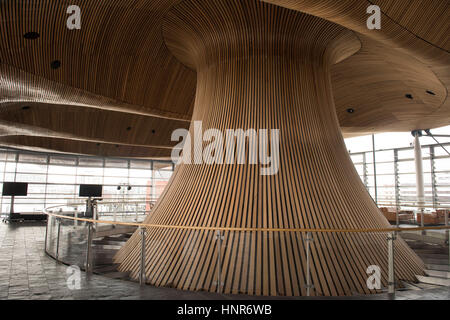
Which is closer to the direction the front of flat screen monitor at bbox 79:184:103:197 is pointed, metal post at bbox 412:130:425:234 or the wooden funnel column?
the wooden funnel column

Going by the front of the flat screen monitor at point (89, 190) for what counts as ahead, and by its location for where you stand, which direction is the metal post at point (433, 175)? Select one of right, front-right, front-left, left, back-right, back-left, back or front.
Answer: left

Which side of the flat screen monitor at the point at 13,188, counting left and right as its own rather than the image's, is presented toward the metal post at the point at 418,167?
left

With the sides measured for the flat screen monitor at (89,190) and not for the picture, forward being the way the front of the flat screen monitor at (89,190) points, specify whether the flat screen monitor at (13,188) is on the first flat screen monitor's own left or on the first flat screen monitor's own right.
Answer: on the first flat screen monitor's own right

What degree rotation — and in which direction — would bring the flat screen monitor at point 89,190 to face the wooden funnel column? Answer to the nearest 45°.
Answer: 0° — it already faces it

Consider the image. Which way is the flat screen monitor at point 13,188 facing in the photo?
toward the camera

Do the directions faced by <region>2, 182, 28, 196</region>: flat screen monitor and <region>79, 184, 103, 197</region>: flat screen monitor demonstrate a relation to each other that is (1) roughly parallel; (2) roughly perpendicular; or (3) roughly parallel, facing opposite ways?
roughly parallel

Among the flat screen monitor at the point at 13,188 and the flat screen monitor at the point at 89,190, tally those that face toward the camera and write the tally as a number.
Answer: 2

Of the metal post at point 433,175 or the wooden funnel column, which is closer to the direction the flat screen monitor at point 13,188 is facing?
the wooden funnel column

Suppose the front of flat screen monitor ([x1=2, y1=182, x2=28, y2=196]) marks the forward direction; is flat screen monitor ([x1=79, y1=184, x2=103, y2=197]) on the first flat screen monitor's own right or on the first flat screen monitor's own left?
on the first flat screen monitor's own left

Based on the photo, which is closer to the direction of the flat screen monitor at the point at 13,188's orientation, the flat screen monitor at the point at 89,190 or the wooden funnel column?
the wooden funnel column

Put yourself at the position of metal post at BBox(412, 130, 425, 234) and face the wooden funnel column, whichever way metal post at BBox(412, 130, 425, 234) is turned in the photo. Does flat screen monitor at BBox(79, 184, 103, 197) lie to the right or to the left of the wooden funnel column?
right

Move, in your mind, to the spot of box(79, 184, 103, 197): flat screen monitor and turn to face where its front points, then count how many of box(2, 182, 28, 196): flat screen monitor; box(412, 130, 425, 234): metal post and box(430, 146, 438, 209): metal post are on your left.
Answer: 2

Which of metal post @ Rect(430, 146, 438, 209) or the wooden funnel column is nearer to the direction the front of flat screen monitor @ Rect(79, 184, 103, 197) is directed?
the wooden funnel column

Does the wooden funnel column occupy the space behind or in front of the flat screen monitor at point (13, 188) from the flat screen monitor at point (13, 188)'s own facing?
in front
